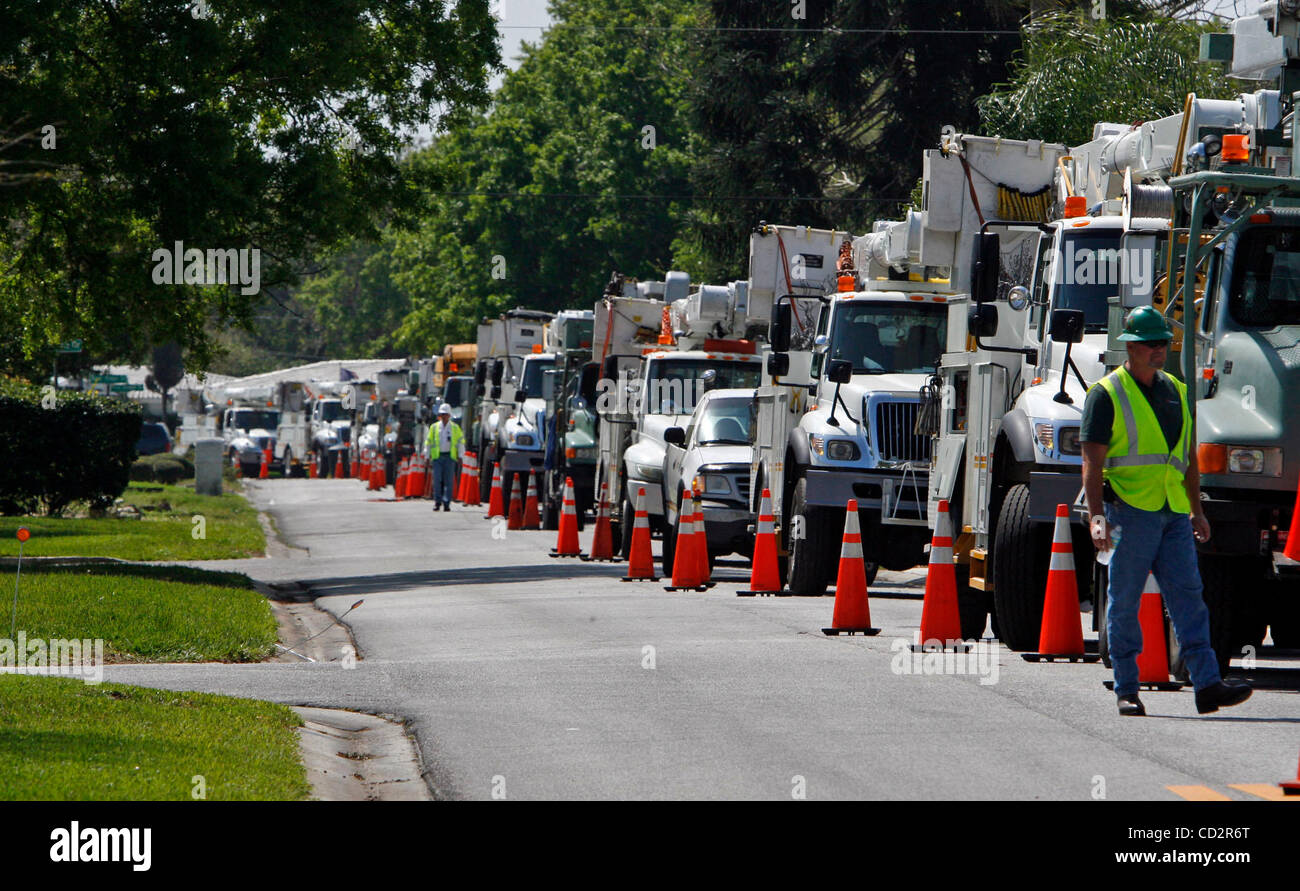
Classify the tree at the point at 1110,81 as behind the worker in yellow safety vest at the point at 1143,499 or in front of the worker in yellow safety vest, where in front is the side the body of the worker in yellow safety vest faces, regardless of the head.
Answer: behind

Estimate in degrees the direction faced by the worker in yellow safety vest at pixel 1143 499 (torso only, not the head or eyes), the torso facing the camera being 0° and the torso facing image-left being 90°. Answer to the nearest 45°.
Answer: approximately 315°

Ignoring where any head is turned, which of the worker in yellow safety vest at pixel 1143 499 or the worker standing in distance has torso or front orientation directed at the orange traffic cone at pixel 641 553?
the worker standing in distance

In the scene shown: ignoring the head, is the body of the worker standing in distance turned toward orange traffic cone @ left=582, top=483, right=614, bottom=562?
yes

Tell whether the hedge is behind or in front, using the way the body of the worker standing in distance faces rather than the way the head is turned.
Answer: in front

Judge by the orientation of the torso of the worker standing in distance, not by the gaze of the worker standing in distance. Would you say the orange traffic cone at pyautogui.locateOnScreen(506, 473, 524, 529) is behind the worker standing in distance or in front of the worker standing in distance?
in front

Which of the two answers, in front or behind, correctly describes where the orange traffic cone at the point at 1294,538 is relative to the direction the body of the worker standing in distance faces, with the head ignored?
in front

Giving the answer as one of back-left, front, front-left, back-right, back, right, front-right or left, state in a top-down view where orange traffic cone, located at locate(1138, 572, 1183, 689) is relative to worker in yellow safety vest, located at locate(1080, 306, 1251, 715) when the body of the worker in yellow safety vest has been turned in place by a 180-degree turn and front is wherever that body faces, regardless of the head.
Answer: front-right

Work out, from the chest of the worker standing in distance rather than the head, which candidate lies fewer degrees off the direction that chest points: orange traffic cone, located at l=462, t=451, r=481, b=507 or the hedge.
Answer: the hedge
